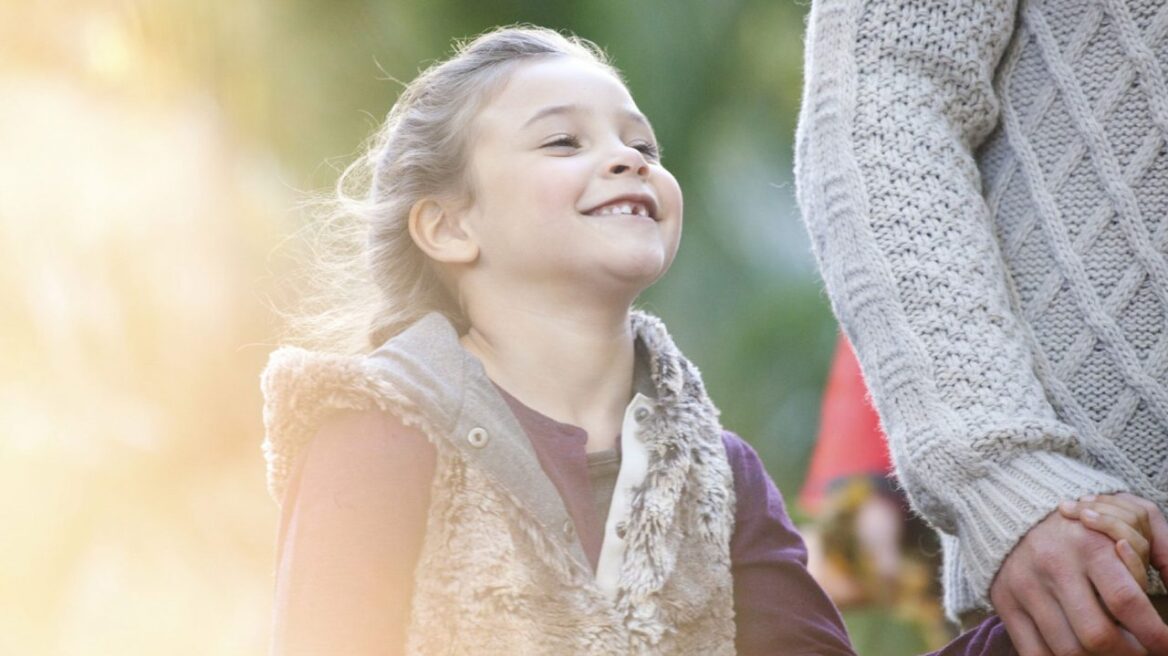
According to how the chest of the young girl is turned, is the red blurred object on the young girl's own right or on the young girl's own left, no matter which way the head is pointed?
on the young girl's own left

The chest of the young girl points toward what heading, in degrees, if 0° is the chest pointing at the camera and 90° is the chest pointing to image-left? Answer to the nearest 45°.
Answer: approximately 315°
